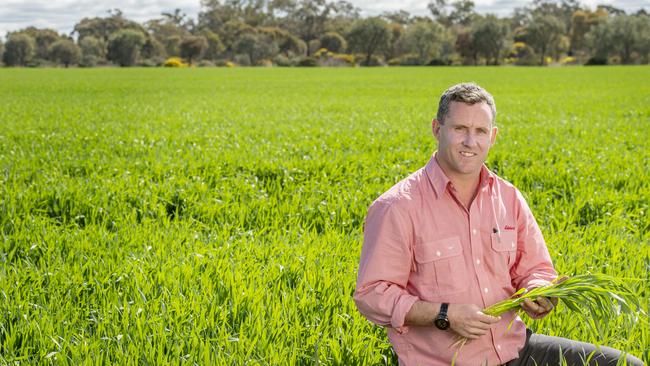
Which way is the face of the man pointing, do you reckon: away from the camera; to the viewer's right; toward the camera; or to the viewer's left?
toward the camera

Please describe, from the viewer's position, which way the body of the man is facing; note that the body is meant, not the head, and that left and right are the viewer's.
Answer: facing the viewer and to the right of the viewer
